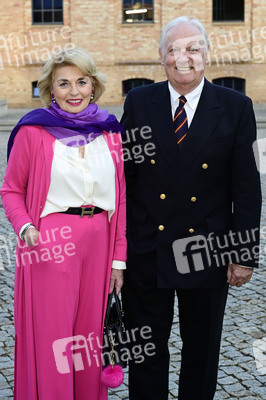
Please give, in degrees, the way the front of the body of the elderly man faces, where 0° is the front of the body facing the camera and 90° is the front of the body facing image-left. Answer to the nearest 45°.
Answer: approximately 0°
